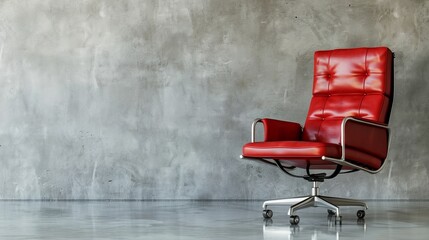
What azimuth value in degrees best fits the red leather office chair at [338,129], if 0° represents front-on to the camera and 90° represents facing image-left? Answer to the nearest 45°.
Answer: approximately 45°
